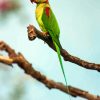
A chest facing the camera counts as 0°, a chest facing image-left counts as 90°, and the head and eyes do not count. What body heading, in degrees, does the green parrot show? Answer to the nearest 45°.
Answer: approximately 90°
